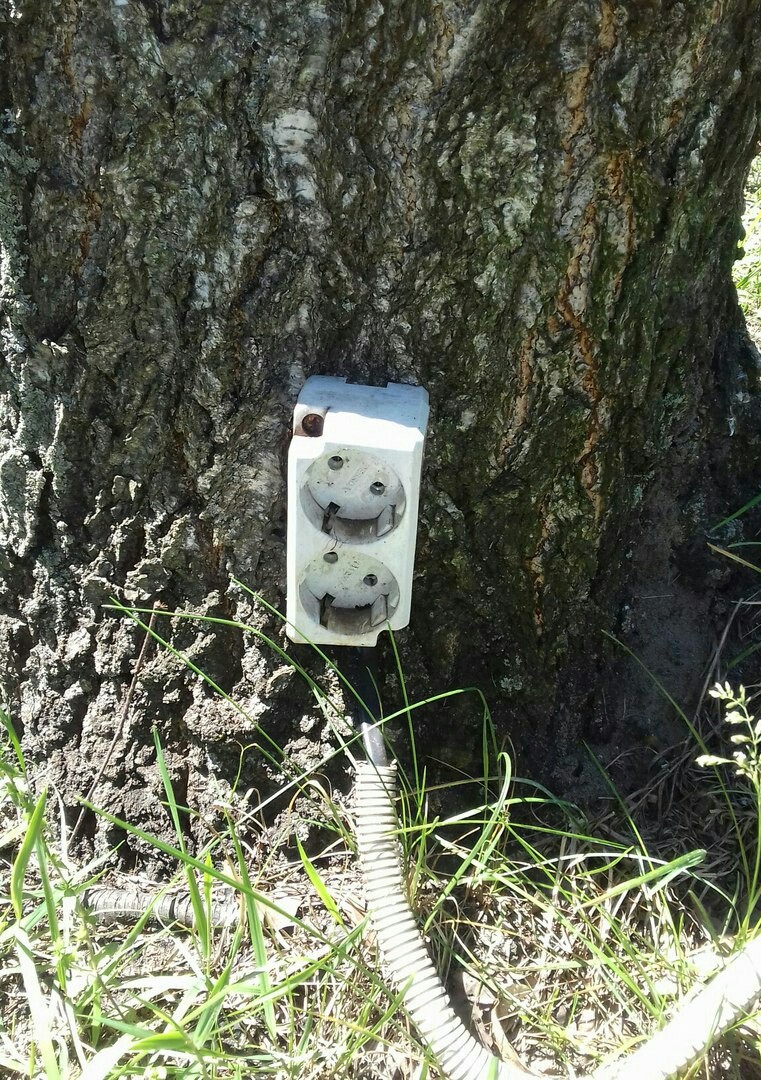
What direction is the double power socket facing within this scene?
toward the camera
